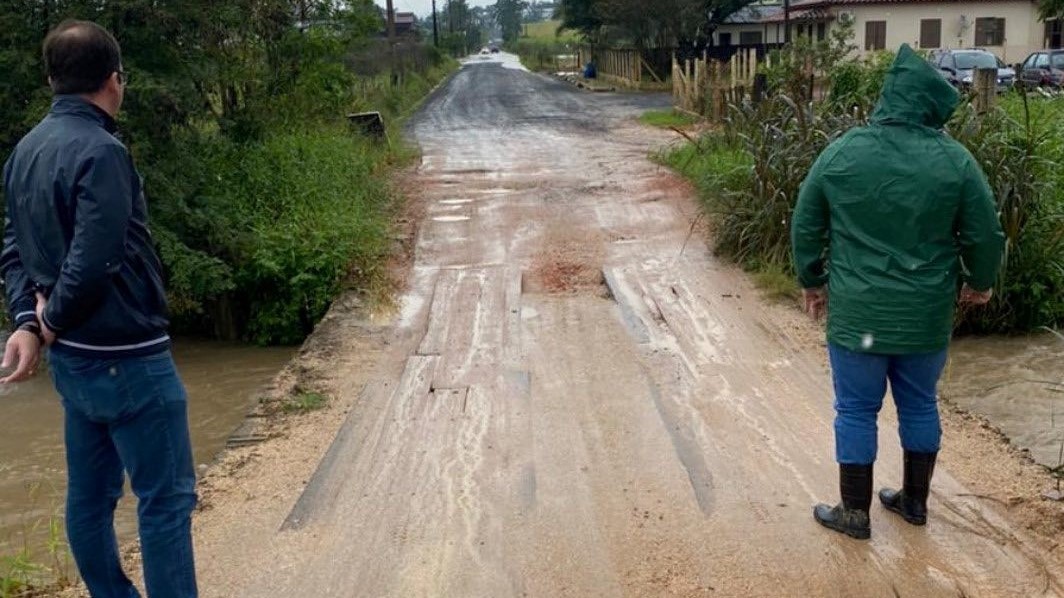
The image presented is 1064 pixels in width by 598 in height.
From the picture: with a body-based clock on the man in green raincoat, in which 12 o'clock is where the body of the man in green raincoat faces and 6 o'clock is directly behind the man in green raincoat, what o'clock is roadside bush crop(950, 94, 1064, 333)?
The roadside bush is roughly at 2 o'clock from the man in green raincoat.

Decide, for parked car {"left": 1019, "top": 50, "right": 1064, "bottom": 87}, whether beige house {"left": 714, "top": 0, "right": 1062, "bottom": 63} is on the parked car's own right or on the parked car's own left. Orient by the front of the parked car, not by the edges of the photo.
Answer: on the parked car's own right

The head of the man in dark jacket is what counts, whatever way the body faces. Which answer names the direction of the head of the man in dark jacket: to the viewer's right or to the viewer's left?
to the viewer's right

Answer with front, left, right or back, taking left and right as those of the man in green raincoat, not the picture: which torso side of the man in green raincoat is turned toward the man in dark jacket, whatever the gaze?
left

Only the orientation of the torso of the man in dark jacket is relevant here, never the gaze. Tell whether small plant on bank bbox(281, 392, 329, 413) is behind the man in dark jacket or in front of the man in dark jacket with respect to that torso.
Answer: in front

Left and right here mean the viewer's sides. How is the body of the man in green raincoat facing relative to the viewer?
facing away from the viewer and to the left of the viewer

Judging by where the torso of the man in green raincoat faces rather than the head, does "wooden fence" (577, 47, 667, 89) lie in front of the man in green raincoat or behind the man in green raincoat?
in front

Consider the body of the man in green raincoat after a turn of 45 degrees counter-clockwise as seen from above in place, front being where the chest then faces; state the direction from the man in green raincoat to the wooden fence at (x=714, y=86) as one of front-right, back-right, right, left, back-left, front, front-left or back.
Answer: right
